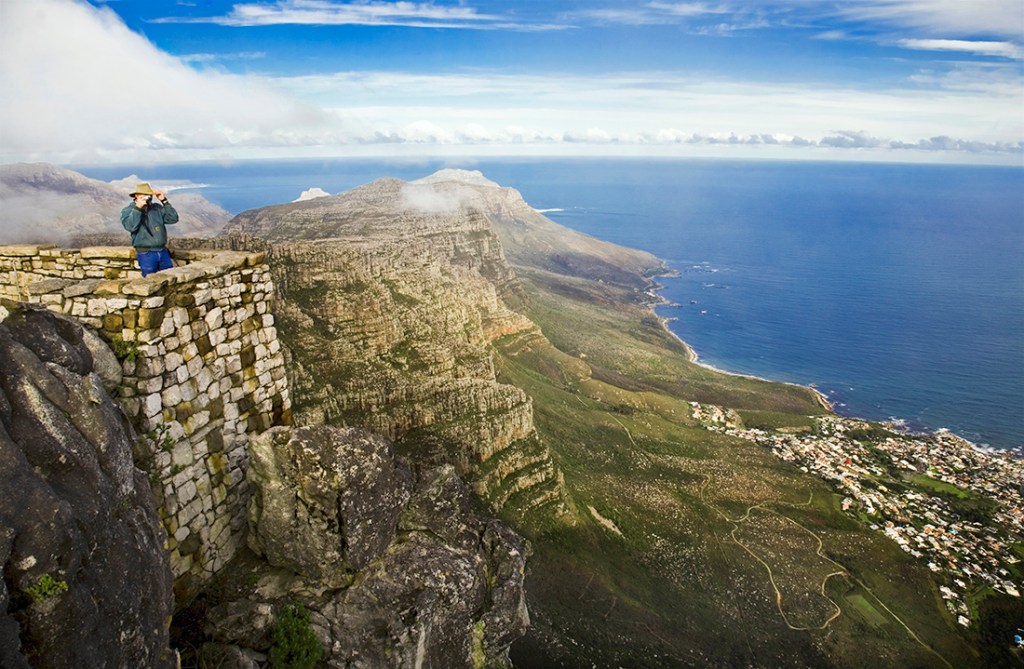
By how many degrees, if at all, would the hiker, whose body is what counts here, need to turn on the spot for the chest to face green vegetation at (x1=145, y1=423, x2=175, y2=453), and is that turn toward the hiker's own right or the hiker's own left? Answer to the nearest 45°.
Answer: approximately 45° to the hiker's own right

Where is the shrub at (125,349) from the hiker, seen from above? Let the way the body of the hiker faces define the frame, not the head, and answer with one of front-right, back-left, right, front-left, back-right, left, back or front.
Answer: front-right

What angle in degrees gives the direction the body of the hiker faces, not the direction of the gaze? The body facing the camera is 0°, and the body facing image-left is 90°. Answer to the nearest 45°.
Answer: approximately 315°
